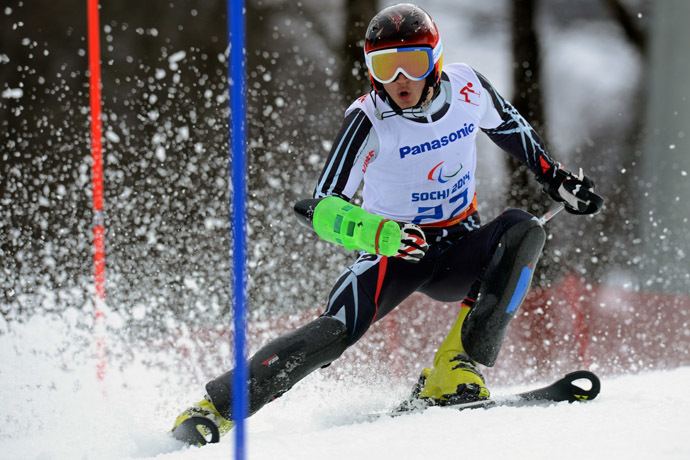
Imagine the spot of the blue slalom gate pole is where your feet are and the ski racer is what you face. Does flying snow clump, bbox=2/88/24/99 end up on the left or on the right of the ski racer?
left

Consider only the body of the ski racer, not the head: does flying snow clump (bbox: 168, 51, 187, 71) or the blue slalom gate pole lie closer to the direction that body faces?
the blue slalom gate pole

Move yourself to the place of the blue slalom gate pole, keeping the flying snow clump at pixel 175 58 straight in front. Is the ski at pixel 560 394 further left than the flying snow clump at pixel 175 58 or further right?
right

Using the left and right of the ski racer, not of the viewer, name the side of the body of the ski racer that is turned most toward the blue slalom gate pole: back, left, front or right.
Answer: right

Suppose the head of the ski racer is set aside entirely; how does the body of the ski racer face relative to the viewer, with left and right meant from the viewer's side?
facing the viewer
